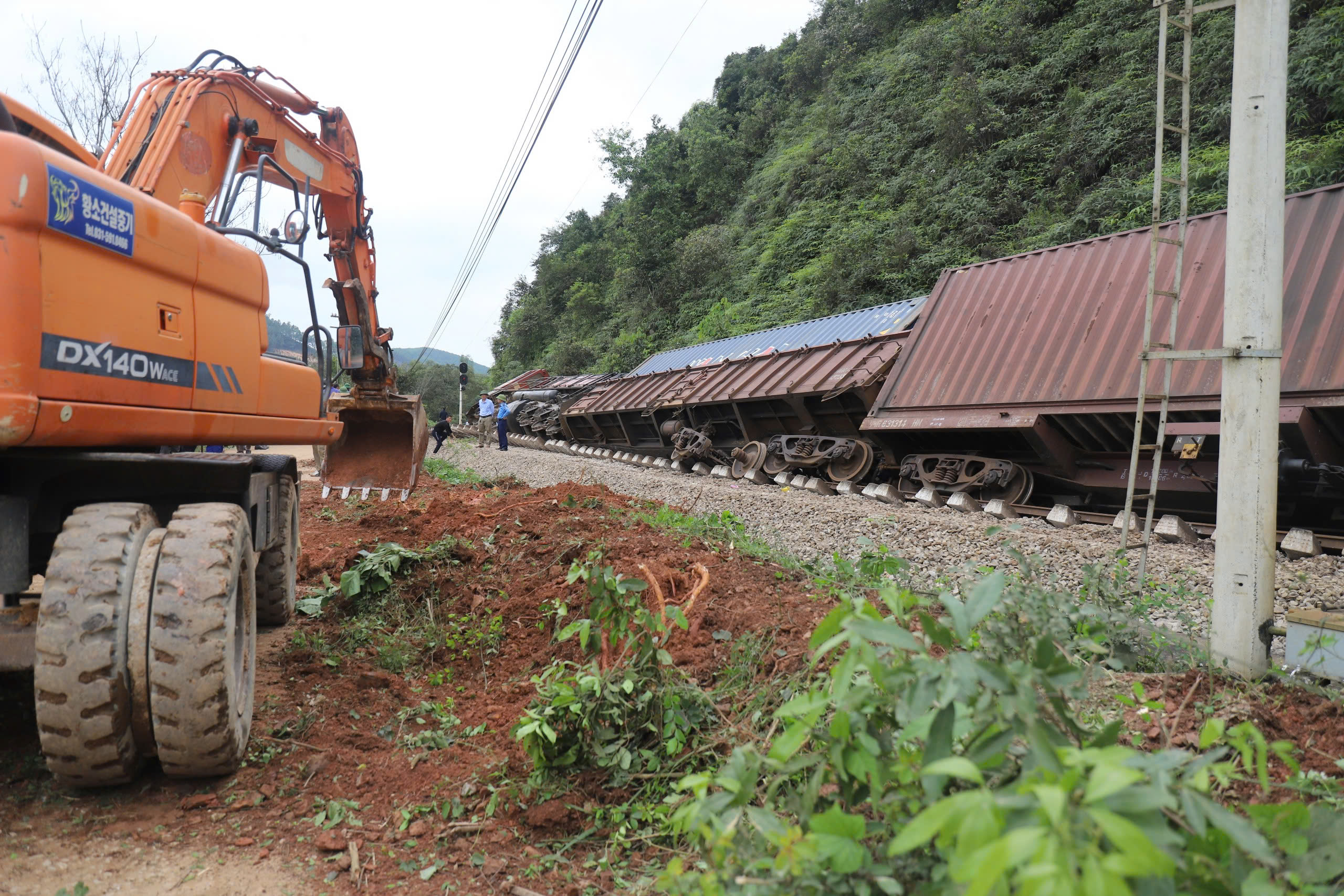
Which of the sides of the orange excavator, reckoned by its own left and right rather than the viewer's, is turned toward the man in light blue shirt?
front

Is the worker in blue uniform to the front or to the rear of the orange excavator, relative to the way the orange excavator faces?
to the front

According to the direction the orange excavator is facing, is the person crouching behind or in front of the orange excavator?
in front

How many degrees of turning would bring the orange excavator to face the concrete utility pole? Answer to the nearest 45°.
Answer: approximately 90° to its right

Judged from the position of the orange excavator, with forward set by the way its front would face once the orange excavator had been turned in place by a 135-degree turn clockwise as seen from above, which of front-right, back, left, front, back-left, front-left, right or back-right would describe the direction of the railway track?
left

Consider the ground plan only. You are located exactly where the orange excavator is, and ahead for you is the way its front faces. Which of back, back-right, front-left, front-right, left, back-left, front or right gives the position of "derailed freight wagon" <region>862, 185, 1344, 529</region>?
front-right

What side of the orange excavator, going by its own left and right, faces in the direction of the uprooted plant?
right

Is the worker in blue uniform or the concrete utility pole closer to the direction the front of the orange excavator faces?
the worker in blue uniform

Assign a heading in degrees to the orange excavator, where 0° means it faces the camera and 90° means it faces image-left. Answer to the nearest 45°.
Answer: approximately 225°

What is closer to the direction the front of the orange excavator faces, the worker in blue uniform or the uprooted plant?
the worker in blue uniform

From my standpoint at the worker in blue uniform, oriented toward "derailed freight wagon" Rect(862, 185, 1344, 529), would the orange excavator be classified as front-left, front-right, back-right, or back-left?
front-right
